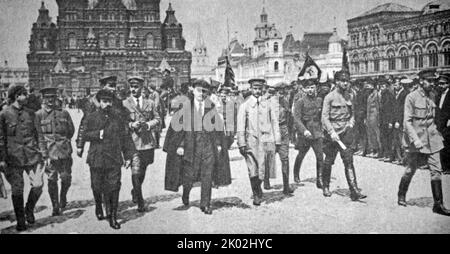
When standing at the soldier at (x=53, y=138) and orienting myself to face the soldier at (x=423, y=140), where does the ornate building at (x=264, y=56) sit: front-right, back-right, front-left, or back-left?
front-left

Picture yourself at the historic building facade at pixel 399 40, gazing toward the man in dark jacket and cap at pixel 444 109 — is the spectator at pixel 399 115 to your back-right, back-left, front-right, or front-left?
front-right

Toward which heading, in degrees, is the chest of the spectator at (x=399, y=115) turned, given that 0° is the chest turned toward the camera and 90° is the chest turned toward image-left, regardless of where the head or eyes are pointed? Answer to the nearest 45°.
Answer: approximately 45°

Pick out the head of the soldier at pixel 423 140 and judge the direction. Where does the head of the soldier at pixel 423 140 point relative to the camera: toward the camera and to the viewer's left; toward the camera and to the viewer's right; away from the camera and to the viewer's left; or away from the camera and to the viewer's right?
toward the camera and to the viewer's left

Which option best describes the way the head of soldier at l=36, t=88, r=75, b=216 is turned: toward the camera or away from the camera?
toward the camera

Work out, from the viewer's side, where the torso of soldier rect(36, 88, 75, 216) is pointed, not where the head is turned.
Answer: toward the camera

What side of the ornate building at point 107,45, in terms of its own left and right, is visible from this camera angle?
front

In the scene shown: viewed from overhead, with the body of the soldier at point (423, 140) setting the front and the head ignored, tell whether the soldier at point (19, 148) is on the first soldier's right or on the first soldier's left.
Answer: on the first soldier's right

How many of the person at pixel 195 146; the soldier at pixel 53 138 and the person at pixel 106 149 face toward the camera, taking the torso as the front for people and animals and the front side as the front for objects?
3

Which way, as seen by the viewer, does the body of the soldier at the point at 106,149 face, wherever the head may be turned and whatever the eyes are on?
toward the camera

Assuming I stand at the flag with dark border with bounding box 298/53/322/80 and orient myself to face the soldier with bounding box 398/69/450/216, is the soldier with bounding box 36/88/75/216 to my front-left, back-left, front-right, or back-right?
front-right

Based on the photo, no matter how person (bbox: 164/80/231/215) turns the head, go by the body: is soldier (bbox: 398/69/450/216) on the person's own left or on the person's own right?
on the person's own left
